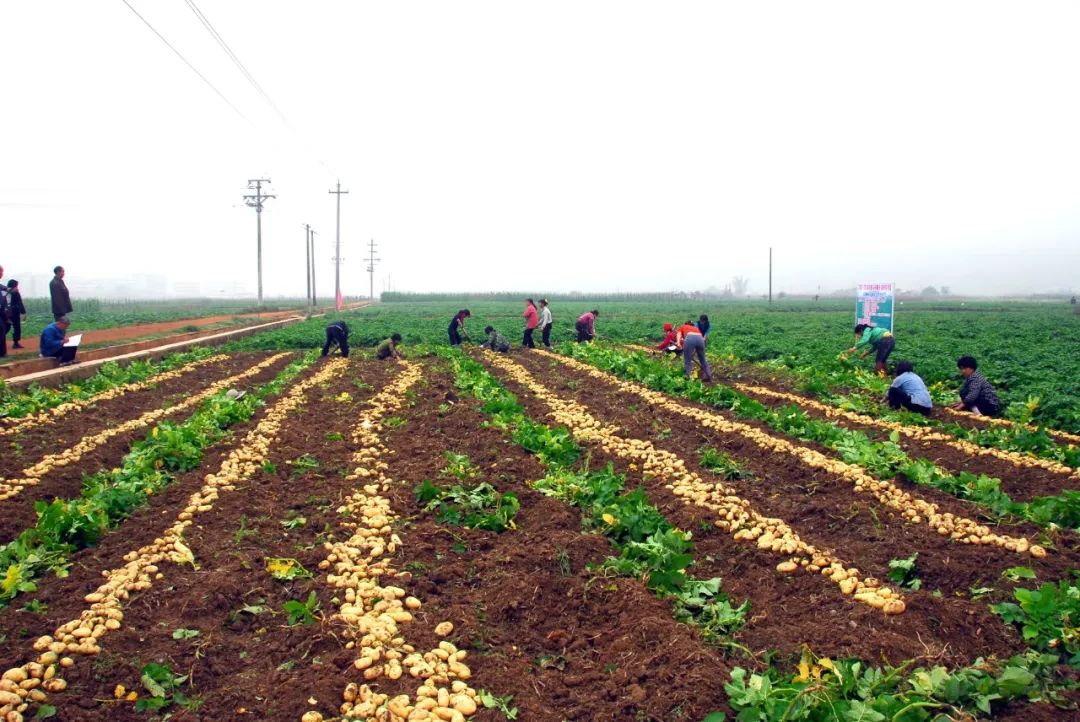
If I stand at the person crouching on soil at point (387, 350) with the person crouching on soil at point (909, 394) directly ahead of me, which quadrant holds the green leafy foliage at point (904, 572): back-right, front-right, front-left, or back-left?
front-right

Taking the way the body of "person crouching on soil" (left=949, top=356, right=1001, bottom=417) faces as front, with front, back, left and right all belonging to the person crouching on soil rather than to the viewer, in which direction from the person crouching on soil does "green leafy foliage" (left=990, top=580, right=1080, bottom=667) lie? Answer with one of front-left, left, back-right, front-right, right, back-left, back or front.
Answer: left

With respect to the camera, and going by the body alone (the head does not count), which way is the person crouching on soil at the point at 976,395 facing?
to the viewer's left

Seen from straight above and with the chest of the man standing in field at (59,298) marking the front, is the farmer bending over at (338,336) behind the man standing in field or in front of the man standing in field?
in front

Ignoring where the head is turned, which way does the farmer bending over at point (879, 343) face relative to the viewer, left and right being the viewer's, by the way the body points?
facing to the left of the viewer

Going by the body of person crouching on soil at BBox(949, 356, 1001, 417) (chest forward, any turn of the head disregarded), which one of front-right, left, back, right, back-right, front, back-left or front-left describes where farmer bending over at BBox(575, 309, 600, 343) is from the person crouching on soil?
front-right

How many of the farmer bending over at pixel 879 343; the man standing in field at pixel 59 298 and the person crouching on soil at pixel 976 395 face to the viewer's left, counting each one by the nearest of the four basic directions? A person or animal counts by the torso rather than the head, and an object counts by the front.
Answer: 2

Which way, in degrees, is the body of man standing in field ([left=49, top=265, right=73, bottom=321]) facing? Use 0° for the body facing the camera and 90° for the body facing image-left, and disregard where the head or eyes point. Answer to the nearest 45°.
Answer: approximately 270°

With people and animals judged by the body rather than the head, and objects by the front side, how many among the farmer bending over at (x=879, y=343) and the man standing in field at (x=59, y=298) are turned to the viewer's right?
1
